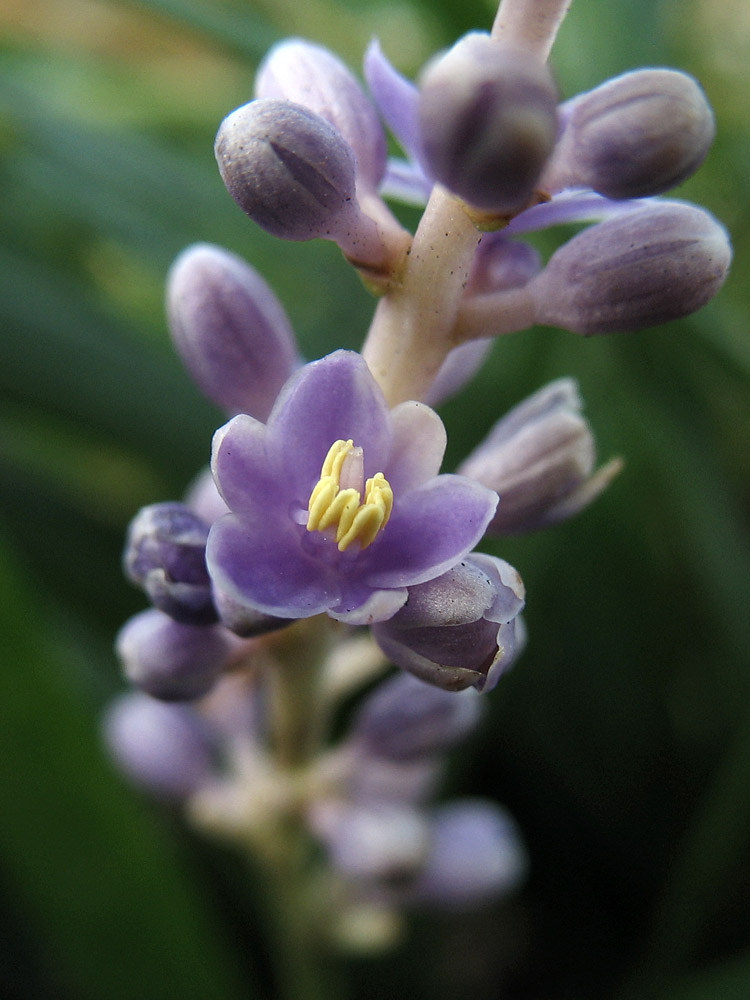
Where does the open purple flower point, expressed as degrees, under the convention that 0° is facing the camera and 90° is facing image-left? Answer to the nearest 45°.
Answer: approximately 0°
